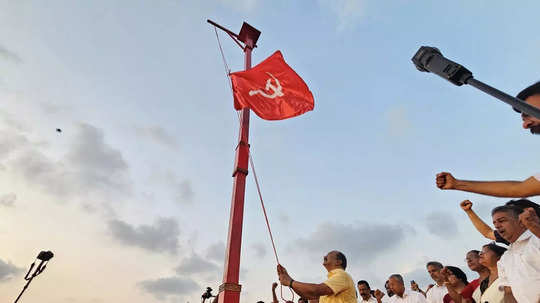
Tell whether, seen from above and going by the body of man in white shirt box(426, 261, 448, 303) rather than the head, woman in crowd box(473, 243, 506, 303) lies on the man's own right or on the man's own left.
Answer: on the man's own left

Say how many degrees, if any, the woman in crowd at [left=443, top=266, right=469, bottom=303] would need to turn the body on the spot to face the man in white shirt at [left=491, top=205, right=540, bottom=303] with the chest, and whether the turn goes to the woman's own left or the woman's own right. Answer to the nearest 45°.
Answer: approximately 90° to the woman's own left

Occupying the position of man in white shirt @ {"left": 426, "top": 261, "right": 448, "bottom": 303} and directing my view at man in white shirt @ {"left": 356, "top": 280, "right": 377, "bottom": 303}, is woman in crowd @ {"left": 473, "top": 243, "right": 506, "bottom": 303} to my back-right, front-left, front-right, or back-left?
back-left

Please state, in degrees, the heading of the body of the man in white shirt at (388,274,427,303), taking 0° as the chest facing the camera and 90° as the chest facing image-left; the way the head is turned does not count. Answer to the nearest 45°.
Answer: approximately 45°

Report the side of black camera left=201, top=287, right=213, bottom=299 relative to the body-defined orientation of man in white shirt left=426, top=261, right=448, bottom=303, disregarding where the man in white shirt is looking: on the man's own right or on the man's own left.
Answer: on the man's own right
